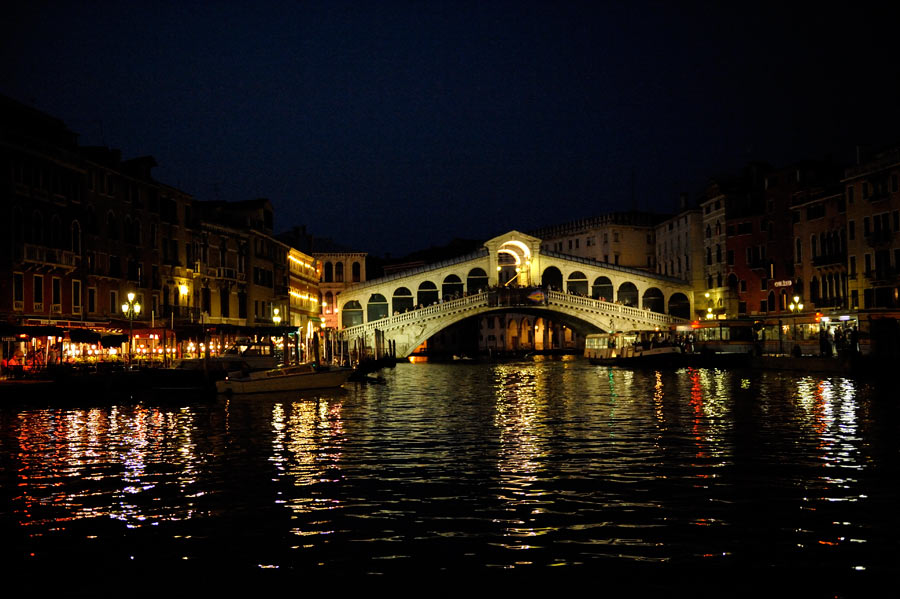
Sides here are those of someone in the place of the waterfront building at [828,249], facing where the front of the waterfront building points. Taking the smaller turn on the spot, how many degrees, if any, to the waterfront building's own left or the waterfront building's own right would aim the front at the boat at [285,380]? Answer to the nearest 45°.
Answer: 0° — it already faces it

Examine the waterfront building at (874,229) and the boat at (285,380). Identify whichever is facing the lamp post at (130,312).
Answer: the waterfront building

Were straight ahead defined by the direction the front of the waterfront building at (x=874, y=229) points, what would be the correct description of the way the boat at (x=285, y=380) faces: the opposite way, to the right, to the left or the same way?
the opposite way

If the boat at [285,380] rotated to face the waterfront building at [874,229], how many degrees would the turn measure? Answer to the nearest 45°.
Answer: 0° — it already faces it

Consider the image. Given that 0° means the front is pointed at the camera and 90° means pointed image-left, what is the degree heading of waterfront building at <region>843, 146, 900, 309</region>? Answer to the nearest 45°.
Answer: approximately 45°

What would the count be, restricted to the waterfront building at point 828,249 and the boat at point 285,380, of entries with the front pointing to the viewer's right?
1

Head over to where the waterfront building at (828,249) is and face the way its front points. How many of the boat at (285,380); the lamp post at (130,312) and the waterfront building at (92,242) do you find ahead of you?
3

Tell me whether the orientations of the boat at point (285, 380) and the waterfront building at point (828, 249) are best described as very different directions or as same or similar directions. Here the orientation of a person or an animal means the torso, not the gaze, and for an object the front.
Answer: very different directions

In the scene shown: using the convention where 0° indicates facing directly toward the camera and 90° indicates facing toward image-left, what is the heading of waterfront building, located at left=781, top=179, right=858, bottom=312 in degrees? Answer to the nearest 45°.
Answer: approximately 45°

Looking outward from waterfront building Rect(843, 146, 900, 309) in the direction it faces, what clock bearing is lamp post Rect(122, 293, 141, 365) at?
The lamp post is roughly at 12 o'clock from the waterfront building.

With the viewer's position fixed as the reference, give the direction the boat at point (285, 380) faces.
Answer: facing to the right of the viewer

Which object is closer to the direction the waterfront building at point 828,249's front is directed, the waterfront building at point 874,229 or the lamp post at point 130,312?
the lamp post
